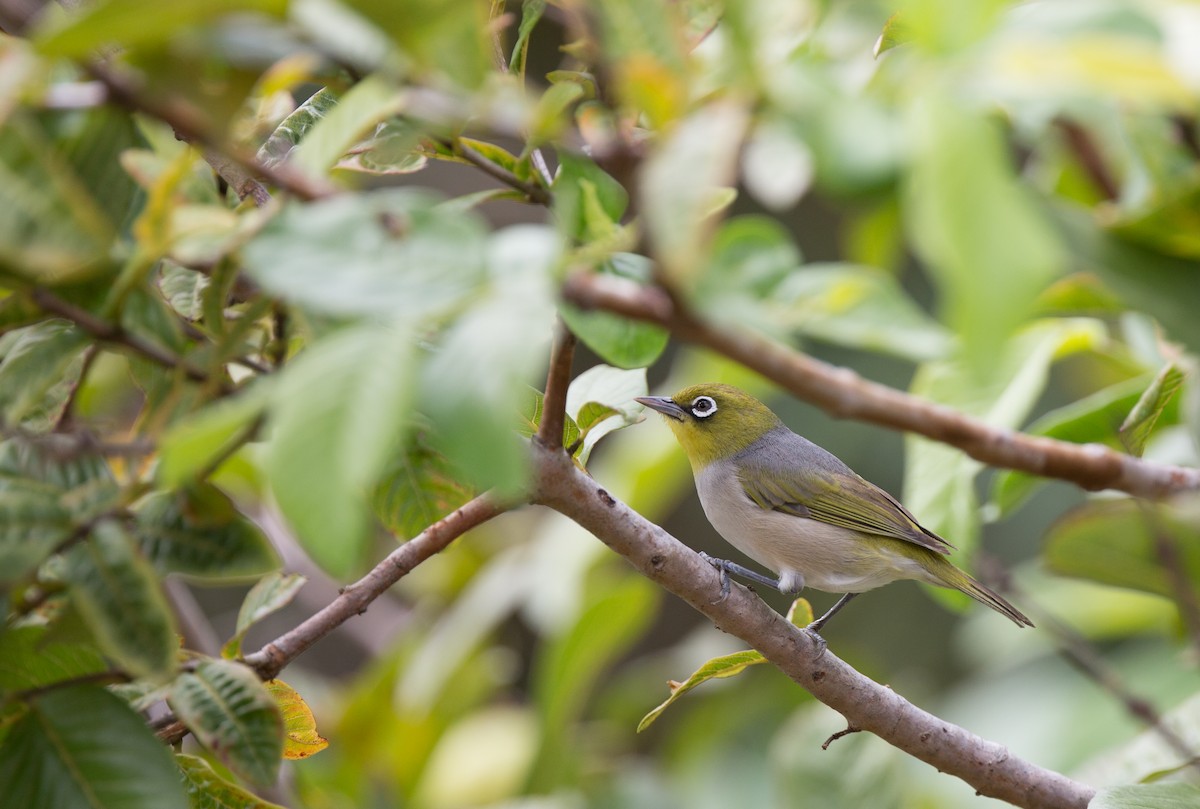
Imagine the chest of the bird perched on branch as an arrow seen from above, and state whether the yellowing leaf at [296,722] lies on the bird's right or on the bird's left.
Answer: on the bird's left

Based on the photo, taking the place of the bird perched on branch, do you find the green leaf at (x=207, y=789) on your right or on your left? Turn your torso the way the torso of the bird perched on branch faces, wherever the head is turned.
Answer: on your left

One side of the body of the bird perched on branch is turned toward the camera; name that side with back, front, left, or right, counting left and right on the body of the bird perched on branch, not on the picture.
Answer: left

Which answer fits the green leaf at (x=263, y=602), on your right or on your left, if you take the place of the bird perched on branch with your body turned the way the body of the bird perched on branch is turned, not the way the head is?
on your left

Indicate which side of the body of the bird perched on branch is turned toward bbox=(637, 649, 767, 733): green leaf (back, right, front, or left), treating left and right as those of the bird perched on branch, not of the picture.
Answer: front
